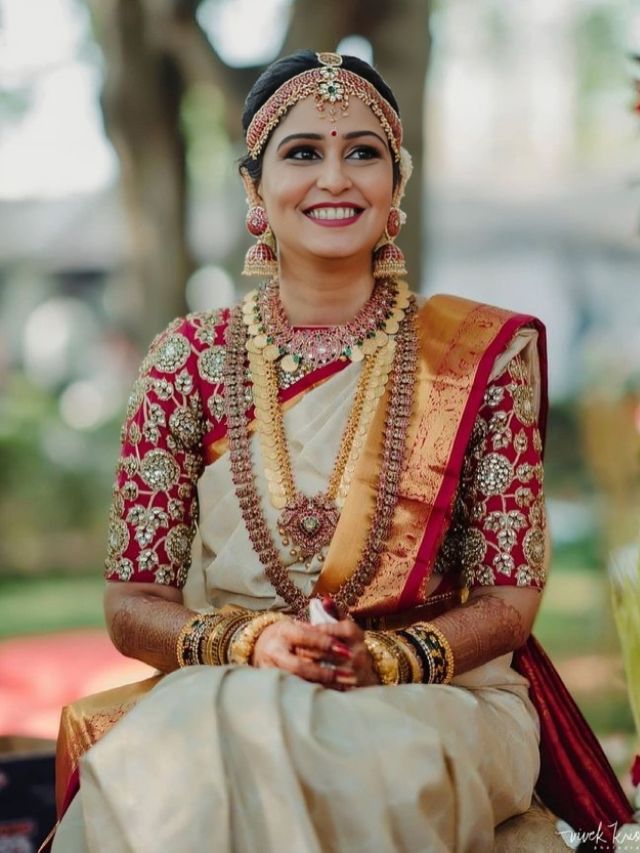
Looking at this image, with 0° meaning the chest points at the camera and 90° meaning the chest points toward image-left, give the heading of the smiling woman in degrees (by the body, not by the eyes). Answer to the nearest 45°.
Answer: approximately 0°

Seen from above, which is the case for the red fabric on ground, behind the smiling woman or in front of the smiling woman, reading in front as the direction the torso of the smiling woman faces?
behind
